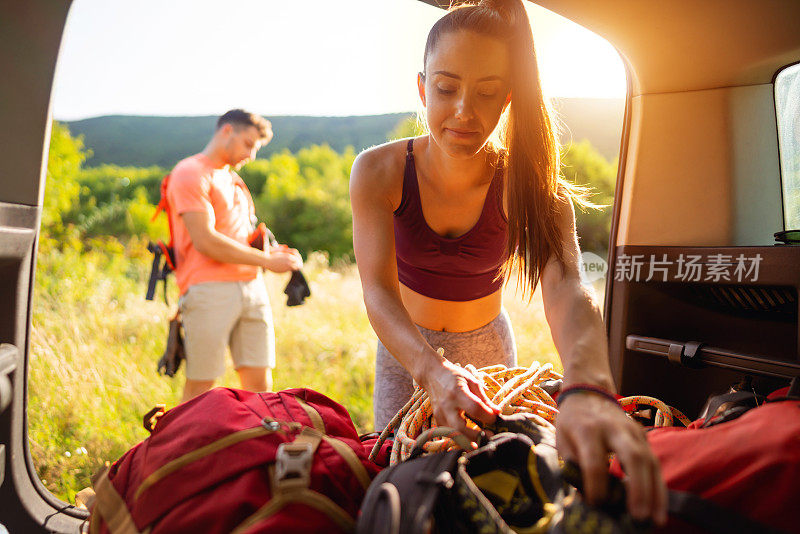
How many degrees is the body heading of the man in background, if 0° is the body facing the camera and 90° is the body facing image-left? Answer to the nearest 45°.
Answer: approximately 315°

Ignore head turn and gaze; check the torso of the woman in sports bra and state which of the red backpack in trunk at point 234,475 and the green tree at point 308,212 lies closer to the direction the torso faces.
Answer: the red backpack in trunk

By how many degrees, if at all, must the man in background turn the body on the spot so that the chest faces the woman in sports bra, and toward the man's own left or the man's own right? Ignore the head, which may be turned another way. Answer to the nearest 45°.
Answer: approximately 45° to the man's own right

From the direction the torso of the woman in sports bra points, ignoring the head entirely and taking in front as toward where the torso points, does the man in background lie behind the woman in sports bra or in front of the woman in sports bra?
behind

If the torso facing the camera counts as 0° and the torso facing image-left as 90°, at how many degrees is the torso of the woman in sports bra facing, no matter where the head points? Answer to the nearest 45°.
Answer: approximately 0°

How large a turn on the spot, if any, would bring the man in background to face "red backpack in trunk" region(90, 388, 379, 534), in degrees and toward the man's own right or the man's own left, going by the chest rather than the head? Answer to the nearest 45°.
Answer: approximately 45° to the man's own right

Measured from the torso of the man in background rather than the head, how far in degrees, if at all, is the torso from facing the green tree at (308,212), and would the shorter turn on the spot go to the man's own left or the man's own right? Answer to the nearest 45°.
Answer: approximately 135° to the man's own left

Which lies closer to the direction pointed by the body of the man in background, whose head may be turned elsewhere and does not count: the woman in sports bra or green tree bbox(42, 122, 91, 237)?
the woman in sports bra

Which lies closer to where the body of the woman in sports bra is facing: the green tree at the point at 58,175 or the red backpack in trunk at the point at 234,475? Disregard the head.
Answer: the red backpack in trunk

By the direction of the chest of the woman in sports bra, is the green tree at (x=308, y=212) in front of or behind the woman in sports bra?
behind
